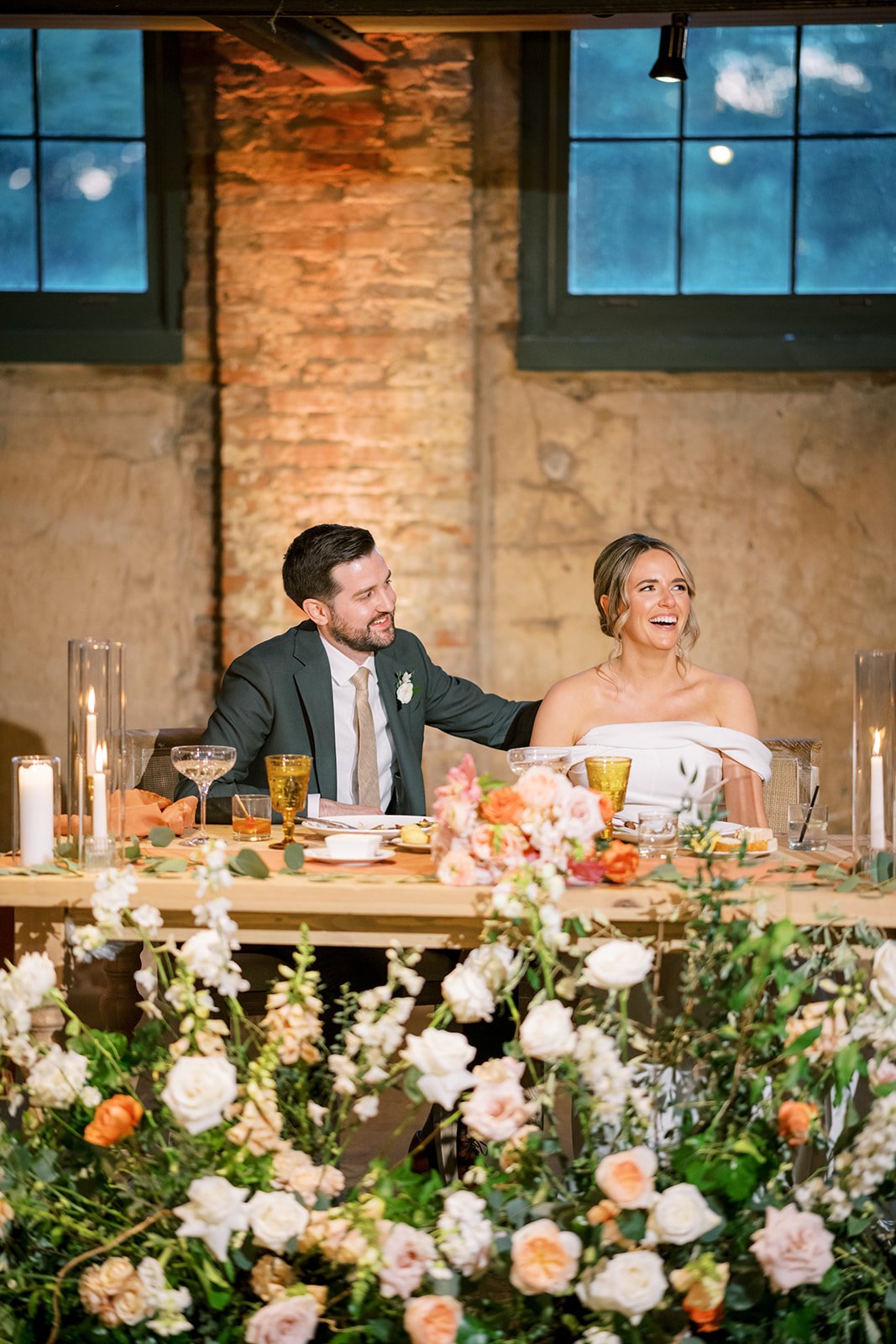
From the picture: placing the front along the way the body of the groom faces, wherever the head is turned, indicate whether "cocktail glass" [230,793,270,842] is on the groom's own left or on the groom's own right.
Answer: on the groom's own right

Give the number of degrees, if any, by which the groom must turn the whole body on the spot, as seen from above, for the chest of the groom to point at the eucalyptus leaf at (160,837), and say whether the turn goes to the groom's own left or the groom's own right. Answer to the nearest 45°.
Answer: approximately 45° to the groom's own right

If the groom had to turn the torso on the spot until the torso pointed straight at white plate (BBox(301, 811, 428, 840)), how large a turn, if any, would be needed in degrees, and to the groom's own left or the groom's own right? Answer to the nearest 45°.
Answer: approximately 45° to the groom's own right

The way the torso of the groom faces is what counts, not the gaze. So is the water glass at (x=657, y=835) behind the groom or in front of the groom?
in front

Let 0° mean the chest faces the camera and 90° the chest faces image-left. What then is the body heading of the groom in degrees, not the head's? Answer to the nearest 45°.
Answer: approximately 315°

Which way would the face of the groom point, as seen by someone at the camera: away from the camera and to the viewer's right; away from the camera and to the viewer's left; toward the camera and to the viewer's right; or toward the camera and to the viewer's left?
toward the camera and to the viewer's right

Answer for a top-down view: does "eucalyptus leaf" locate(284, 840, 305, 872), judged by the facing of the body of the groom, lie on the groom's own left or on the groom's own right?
on the groom's own right
